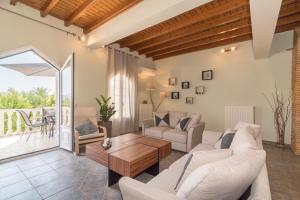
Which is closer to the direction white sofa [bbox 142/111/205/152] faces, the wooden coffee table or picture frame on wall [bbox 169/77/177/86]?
the wooden coffee table

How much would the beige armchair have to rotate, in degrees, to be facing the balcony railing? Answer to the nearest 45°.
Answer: approximately 180°

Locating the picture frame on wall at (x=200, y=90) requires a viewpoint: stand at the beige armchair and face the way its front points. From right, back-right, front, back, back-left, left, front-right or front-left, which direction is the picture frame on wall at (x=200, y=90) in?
front-left

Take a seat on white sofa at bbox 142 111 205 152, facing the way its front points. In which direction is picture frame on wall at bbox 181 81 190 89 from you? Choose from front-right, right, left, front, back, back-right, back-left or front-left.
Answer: back-right

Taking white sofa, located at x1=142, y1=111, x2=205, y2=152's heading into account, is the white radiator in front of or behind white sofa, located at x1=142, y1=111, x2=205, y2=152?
behind

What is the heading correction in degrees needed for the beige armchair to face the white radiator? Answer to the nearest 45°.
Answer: approximately 45° to its left

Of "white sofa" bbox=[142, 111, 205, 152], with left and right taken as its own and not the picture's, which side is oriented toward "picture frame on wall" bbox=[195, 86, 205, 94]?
back

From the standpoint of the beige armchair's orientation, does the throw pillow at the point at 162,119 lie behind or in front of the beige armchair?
in front

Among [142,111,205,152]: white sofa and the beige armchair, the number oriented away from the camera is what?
0

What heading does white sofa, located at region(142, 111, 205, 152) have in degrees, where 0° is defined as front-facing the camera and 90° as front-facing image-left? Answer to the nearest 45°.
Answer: approximately 45°

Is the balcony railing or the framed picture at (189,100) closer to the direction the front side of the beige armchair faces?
the framed picture
